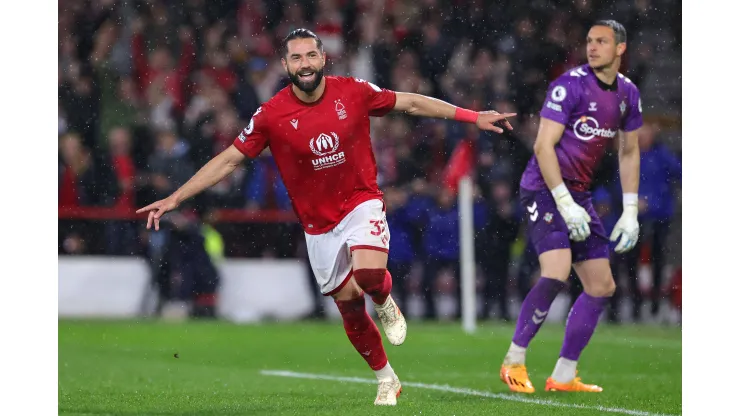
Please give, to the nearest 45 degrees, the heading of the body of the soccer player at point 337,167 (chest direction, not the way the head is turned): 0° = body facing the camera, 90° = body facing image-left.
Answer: approximately 0°

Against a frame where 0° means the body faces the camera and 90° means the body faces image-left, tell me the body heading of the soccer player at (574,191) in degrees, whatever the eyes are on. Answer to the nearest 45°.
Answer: approximately 315°

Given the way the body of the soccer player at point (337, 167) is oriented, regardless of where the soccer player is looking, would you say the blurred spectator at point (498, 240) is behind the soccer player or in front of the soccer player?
behind

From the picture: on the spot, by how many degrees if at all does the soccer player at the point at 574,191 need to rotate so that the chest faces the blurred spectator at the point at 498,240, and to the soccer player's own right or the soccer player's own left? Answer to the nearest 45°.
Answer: approximately 135° to the soccer player's own left

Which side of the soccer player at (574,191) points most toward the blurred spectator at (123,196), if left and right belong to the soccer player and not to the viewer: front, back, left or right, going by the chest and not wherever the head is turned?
back

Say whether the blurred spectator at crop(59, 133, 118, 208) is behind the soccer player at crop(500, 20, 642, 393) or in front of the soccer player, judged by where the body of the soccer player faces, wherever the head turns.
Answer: behind
